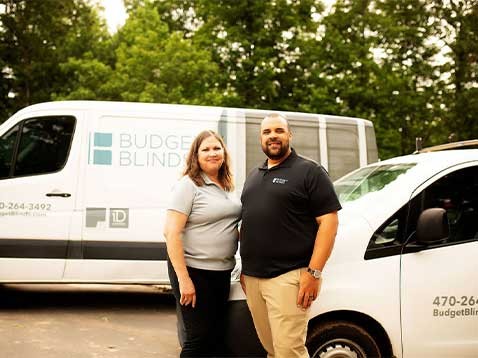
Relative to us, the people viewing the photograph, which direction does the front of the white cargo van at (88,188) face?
facing to the left of the viewer

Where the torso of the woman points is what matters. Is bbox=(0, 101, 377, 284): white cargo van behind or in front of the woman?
behind

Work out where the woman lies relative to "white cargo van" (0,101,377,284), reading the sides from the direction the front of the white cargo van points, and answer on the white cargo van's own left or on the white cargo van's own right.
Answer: on the white cargo van's own left

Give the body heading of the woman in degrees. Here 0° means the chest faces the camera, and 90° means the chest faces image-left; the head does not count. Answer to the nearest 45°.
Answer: approximately 315°

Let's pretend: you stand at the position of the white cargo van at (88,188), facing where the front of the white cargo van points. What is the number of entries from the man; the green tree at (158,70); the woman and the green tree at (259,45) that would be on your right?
2

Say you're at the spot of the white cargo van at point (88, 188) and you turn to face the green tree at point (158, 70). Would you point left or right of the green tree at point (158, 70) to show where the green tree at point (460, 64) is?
right

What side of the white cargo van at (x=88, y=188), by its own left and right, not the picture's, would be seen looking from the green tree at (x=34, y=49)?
right

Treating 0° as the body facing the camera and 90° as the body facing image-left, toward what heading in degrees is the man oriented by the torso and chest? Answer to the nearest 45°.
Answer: approximately 45°

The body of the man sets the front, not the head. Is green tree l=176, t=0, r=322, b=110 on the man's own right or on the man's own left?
on the man's own right

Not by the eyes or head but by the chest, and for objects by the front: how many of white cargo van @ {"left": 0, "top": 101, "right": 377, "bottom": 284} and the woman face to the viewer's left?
1
